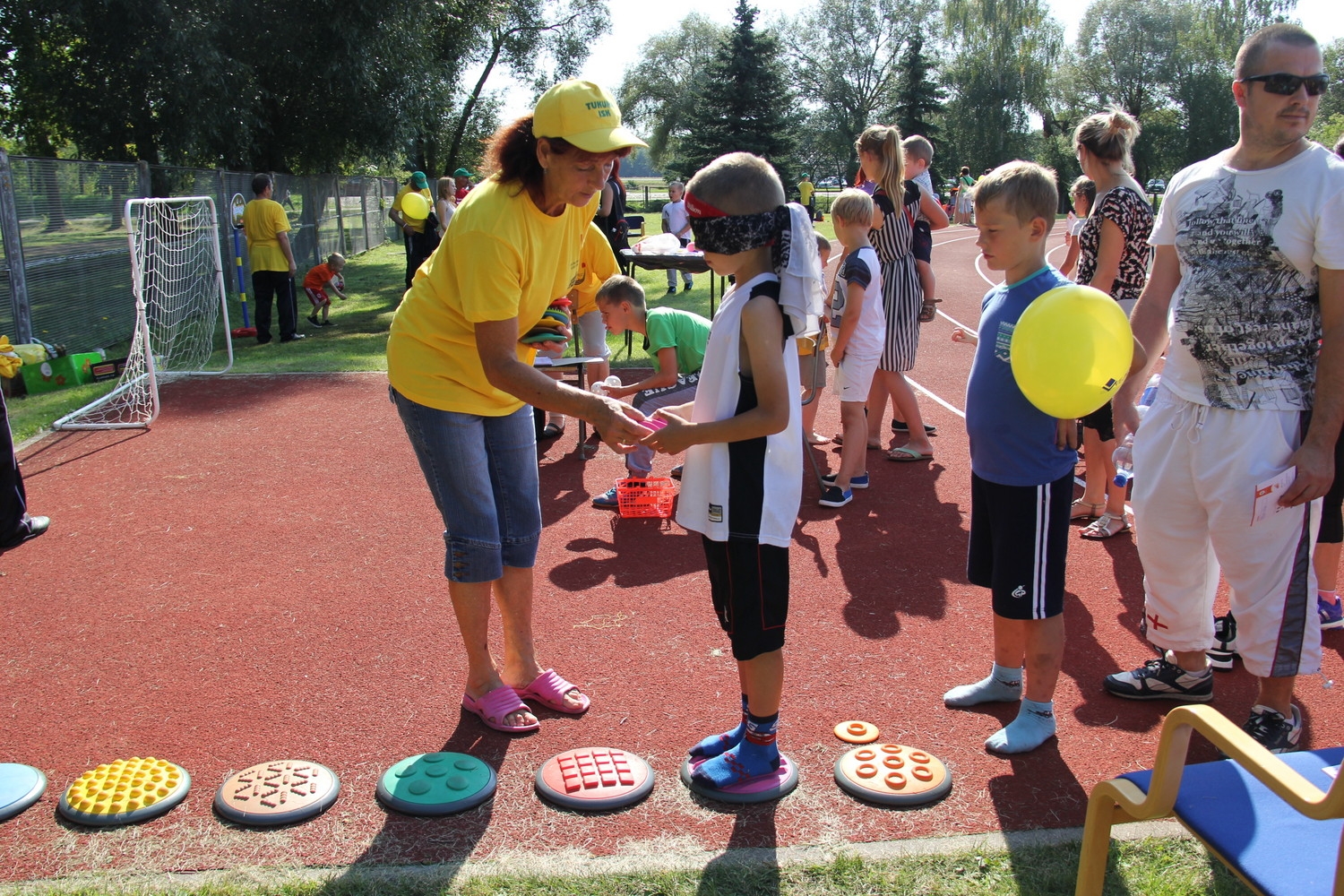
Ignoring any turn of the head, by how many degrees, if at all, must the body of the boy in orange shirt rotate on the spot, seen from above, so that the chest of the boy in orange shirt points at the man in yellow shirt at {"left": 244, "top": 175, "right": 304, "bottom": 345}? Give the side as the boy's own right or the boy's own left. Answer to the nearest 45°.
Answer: approximately 90° to the boy's own right

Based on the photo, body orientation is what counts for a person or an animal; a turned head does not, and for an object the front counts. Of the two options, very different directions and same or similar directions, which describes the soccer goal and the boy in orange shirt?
same or similar directions

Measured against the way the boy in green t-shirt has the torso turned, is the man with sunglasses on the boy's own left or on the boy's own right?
on the boy's own left

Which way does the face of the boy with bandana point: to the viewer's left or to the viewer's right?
to the viewer's left

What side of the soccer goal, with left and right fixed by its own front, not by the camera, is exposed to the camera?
right

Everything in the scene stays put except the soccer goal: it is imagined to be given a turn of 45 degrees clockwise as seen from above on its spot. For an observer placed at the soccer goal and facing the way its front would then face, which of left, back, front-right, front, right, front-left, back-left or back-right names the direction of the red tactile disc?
front-right

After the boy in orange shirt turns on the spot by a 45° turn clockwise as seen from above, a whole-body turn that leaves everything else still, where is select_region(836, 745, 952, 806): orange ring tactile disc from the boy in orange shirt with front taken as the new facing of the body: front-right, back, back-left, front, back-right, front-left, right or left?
front-right

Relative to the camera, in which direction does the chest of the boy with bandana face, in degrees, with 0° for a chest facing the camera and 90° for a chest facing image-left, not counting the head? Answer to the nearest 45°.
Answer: approximately 90°

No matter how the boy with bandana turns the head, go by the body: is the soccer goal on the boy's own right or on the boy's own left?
on the boy's own right

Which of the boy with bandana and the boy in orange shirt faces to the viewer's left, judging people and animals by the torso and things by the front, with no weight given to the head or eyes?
the boy with bandana

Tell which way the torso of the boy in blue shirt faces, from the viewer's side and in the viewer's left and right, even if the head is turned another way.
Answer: facing the viewer and to the left of the viewer

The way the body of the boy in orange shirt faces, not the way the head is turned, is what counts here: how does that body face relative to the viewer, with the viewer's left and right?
facing to the right of the viewer

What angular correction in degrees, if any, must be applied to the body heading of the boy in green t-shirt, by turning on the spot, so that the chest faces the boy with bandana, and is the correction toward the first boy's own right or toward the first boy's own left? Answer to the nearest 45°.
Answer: approximately 90° to the first boy's own left

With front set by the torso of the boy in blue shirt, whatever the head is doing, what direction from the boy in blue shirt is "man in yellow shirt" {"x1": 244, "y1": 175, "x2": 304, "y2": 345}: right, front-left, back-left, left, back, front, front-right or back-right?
right

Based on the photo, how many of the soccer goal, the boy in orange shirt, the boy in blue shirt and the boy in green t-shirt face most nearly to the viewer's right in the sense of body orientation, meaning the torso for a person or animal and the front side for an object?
2
